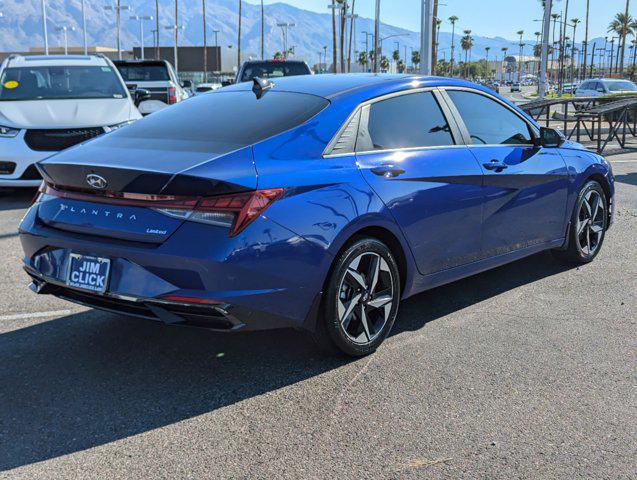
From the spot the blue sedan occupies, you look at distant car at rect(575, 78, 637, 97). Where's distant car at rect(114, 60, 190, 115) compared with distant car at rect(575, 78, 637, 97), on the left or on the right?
left

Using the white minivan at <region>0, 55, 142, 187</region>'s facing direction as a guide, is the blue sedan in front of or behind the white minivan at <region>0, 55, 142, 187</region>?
in front

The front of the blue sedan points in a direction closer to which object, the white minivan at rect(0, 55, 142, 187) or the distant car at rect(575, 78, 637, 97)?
the distant car

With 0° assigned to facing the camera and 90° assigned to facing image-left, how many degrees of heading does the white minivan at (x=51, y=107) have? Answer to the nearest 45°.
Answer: approximately 0°

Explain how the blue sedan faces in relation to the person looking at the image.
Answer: facing away from the viewer and to the right of the viewer

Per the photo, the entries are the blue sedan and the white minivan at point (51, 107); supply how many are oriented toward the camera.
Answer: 1

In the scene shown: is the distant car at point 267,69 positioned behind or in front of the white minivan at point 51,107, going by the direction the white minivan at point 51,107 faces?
behind

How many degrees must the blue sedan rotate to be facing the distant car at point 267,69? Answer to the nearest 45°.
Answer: approximately 45° to its left

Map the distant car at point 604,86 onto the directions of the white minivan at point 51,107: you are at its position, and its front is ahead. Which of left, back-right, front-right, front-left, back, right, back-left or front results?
back-left

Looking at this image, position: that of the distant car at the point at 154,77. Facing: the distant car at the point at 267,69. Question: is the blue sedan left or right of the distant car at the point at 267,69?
right

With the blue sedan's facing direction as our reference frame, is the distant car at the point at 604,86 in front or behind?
in front

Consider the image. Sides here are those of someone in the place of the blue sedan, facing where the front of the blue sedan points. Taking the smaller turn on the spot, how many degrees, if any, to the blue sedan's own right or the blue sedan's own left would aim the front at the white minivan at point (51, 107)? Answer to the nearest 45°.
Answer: approximately 90° to the blue sedan's own left
